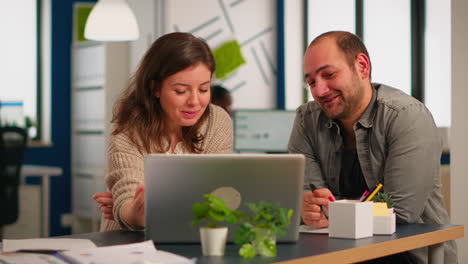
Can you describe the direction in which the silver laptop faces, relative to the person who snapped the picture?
facing away from the viewer

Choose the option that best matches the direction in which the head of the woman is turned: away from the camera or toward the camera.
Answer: toward the camera

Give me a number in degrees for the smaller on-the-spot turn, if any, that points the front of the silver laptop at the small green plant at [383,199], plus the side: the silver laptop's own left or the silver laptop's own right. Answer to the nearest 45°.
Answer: approximately 45° to the silver laptop's own right

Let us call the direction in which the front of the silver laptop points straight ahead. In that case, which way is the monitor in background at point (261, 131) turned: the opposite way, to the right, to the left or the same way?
the opposite way

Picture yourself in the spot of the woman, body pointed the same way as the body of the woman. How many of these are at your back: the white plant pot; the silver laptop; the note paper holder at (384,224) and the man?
0

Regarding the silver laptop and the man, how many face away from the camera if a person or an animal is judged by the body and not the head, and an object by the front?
1

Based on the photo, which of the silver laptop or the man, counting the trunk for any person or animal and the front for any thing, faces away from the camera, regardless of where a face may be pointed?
the silver laptop

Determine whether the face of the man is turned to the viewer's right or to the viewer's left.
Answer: to the viewer's left

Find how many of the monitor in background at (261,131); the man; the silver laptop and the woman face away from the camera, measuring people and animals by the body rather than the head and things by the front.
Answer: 1

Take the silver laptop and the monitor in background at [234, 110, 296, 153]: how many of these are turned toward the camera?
1

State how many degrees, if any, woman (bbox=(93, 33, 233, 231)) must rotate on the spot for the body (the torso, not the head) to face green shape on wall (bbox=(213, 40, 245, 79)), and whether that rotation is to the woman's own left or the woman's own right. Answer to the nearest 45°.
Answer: approximately 135° to the woman's own left

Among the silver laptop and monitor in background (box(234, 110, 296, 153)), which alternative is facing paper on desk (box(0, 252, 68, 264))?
the monitor in background

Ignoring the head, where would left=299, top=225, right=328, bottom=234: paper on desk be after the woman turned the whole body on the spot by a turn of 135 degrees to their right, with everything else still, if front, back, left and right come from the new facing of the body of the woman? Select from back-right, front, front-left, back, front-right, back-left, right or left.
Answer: back-left

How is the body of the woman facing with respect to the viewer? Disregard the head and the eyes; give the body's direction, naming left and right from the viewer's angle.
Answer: facing the viewer and to the right of the viewer

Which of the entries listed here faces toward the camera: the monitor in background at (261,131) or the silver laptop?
the monitor in background

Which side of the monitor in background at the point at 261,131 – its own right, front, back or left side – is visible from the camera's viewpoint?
front
